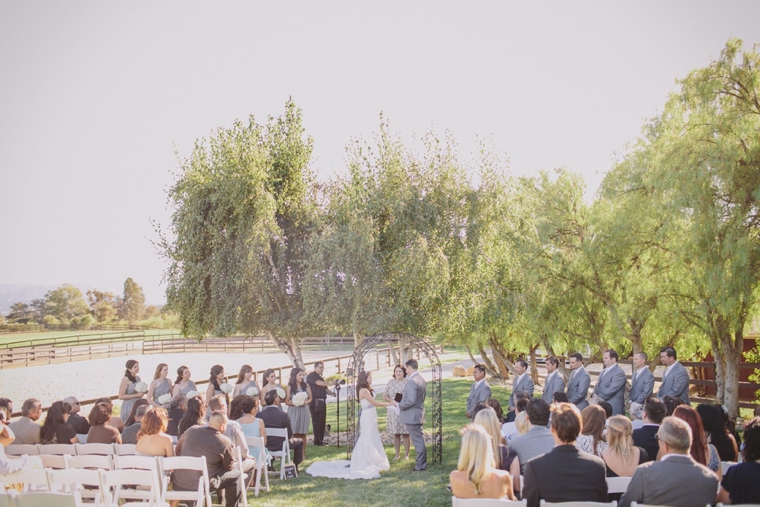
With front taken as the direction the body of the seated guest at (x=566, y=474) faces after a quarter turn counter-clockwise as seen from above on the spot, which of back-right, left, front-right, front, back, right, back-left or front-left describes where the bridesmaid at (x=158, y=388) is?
front-right

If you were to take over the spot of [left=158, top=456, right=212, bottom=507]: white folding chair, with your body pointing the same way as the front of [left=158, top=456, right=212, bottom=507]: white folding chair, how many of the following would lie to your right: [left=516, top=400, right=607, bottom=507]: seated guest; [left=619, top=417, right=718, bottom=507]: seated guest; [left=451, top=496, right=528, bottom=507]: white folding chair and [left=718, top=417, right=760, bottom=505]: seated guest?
4

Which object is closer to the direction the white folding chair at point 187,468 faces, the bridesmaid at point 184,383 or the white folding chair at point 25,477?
the bridesmaid

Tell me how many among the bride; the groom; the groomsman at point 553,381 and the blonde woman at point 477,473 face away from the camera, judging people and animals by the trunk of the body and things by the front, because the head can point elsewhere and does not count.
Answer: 1

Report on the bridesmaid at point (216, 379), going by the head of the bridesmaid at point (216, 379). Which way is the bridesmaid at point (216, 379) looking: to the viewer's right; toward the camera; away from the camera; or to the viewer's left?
to the viewer's right

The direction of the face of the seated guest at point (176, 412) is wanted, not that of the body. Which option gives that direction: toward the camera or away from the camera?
away from the camera

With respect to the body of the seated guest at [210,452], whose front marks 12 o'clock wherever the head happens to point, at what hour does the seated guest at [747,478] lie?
the seated guest at [747,478] is roughly at 3 o'clock from the seated guest at [210,452].

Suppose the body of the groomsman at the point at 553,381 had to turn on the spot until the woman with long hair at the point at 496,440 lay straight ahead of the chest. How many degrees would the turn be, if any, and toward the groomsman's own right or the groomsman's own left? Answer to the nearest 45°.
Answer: approximately 45° to the groomsman's own left

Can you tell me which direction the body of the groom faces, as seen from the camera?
to the viewer's left

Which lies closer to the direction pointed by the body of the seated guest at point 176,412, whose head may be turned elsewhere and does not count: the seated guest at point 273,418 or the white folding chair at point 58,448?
the seated guest

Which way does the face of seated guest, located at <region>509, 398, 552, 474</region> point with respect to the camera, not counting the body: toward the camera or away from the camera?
away from the camera

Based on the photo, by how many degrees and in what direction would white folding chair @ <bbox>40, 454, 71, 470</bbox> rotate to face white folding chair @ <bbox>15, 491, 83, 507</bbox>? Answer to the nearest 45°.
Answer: approximately 135° to its right

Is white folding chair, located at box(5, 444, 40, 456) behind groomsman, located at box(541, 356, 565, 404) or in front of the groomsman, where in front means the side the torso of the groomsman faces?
in front

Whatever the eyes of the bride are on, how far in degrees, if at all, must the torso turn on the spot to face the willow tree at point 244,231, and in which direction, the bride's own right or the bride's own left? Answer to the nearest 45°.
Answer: approximately 135° to the bride's own left

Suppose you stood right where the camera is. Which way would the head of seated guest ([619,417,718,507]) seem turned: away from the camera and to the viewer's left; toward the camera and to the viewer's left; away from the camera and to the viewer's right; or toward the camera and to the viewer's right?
away from the camera and to the viewer's left

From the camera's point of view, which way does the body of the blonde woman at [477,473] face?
away from the camera

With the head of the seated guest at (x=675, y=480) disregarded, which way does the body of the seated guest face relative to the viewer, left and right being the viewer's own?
facing away from the viewer and to the left of the viewer
